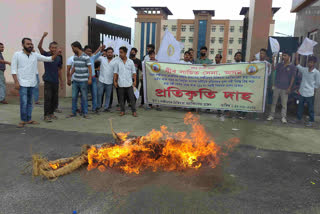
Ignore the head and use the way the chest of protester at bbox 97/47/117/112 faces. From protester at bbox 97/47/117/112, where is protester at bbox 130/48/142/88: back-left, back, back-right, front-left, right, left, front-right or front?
back-left

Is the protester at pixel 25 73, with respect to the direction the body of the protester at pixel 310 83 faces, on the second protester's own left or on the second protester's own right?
on the second protester's own right

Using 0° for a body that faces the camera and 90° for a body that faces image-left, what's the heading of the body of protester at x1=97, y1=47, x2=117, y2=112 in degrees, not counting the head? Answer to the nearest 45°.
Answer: approximately 0°

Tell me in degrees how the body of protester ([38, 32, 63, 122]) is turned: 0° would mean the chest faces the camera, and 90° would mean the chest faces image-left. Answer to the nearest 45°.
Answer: approximately 315°

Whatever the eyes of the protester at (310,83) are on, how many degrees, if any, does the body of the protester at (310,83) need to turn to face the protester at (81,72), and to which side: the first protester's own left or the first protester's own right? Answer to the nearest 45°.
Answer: approximately 45° to the first protester's own right

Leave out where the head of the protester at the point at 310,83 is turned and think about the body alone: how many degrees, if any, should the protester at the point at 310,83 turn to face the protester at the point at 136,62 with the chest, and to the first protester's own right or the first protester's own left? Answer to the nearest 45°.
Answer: approximately 90° to the first protester's own right

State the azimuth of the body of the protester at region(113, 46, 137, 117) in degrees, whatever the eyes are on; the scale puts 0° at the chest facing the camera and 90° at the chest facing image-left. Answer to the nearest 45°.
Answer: approximately 0°

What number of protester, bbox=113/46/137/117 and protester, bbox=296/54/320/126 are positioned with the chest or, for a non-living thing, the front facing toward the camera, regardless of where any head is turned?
2

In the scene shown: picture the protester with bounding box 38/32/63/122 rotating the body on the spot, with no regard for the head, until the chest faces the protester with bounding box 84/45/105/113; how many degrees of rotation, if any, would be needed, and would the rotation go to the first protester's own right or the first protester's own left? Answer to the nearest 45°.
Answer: approximately 90° to the first protester's own left
